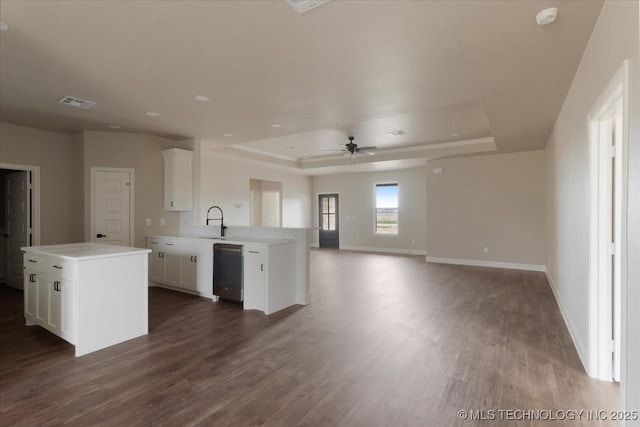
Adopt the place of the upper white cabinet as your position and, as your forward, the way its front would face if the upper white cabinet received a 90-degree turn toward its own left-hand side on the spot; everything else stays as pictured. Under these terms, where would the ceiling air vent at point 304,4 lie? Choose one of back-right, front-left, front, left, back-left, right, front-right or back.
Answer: front-right

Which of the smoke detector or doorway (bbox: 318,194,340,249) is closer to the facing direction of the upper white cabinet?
the smoke detector

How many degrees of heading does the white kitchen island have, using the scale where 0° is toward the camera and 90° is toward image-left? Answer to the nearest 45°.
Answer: approximately 45°

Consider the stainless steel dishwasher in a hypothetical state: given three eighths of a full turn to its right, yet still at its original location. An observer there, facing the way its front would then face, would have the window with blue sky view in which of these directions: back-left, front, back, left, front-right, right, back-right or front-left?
front-right

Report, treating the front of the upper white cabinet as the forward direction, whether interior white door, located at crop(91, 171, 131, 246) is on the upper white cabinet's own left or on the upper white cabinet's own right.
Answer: on the upper white cabinet's own right

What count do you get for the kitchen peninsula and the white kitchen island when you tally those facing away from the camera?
0

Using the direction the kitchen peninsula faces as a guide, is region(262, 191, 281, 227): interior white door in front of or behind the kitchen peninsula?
behind

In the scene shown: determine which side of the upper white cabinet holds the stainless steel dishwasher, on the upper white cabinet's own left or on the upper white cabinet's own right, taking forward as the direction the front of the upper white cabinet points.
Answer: on the upper white cabinet's own left

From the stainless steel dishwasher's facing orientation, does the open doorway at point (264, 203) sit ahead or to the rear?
to the rear

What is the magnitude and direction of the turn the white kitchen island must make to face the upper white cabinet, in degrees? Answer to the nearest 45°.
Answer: approximately 180°

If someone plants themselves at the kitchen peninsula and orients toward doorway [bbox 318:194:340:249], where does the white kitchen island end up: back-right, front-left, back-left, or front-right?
back-left

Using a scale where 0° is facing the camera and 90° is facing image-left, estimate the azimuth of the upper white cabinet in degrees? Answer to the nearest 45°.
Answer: approximately 45°

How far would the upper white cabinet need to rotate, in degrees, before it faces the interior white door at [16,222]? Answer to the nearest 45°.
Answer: approximately 45° to its right
